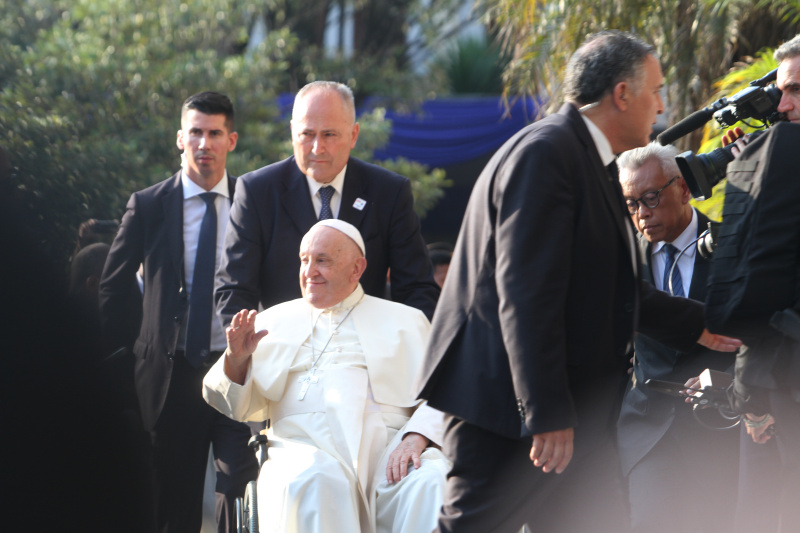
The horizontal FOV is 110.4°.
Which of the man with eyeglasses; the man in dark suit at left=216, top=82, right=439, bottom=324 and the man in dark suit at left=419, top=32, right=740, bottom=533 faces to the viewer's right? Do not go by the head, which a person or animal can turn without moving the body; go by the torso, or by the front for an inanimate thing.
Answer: the man in dark suit at left=419, top=32, right=740, bottom=533

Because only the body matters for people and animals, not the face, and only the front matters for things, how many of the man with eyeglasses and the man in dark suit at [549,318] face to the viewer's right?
1

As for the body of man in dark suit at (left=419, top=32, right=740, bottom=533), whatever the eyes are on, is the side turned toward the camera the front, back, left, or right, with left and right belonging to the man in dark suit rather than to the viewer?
right

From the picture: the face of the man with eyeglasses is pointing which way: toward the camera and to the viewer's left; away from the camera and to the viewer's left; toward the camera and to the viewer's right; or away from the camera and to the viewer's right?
toward the camera and to the viewer's left

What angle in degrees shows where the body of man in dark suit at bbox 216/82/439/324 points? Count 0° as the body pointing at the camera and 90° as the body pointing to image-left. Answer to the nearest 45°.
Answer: approximately 0°
